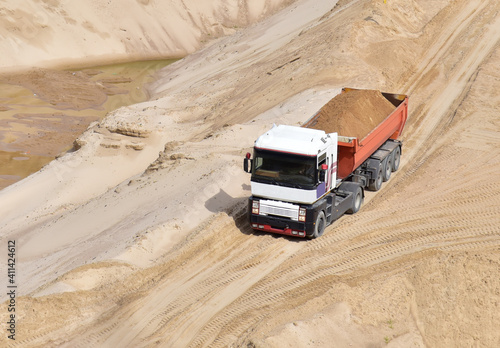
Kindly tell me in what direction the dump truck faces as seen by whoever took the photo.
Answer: facing the viewer and to the left of the viewer
